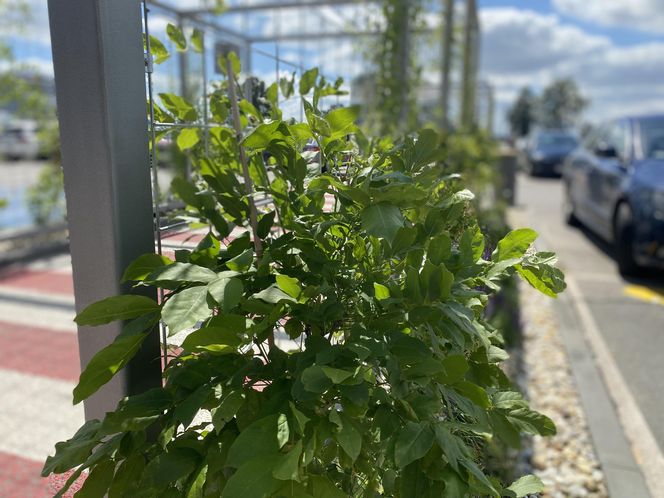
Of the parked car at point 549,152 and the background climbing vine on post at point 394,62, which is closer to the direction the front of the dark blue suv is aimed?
the background climbing vine on post

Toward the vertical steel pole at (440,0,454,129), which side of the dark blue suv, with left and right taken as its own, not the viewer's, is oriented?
back

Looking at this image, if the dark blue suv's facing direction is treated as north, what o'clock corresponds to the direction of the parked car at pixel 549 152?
The parked car is roughly at 7 o'clock from the dark blue suv.

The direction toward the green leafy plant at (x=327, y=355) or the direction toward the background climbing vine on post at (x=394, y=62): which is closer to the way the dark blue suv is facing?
the green leafy plant

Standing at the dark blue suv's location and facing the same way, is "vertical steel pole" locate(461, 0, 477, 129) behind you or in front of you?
behind

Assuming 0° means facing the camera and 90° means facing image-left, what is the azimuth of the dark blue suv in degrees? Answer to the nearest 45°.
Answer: approximately 315°

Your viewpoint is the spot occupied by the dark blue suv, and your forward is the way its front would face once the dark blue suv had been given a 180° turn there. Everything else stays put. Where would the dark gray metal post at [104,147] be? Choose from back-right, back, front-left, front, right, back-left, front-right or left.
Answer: back-left

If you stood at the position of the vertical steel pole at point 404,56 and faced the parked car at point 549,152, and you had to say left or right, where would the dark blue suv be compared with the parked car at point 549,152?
right

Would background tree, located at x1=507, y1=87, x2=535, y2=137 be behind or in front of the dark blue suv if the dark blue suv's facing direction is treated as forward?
behind

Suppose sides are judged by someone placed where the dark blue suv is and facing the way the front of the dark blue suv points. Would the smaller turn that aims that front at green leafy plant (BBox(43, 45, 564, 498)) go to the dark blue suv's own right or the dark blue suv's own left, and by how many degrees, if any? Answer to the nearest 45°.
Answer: approximately 45° to the dark blue suv's own right

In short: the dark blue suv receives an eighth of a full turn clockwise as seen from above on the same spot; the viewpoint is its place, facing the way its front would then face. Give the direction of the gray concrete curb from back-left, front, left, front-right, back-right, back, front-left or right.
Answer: front
